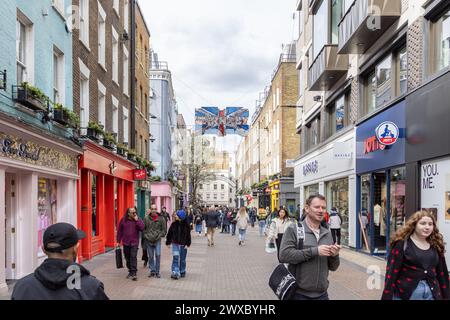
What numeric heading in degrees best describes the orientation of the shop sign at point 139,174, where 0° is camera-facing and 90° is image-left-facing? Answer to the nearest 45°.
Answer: approximately 0°

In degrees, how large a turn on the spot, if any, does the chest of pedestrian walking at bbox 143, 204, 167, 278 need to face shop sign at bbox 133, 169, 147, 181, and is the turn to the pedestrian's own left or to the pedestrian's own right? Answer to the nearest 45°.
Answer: approximately 180°

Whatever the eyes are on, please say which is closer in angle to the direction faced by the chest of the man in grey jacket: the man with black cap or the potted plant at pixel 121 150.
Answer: the man with black cap

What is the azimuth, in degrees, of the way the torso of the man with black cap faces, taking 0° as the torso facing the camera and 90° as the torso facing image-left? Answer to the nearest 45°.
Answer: approximately 225°
